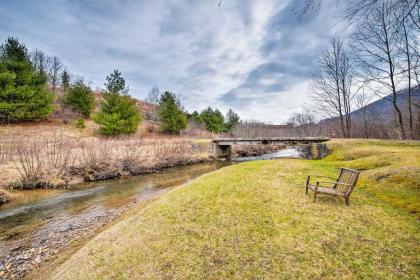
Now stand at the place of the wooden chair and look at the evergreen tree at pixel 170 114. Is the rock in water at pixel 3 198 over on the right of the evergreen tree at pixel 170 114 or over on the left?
left

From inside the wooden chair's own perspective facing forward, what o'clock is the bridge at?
The bridge is roughly at 4 o'clock from the wooden chair.

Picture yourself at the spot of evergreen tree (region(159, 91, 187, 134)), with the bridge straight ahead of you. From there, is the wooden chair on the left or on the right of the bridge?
right

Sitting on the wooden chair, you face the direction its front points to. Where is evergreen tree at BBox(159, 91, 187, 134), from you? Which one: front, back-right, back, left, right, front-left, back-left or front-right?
right

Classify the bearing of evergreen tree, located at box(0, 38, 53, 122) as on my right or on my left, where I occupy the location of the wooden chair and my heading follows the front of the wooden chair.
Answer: on my right

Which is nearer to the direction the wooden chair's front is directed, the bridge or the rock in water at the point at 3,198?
the rock in water

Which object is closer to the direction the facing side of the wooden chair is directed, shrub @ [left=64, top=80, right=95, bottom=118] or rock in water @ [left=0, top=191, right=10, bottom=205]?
the rock in water

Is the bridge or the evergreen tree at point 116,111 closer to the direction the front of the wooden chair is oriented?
the evergreen tree

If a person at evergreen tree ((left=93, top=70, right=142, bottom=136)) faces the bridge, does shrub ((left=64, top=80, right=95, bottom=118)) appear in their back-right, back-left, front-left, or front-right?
back-left

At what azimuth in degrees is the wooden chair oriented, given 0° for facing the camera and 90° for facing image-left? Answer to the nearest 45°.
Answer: approximately 45°

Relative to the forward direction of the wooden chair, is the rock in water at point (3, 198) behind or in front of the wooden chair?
in front
